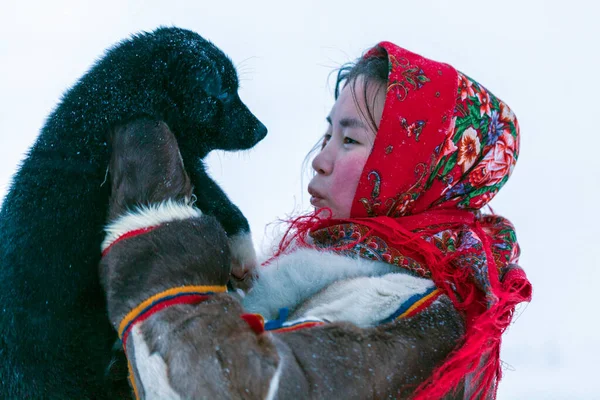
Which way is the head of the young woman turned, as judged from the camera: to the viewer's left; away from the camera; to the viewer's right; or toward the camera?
to the viewer's left

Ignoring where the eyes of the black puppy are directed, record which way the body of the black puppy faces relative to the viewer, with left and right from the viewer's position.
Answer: facing to the right of the viewer

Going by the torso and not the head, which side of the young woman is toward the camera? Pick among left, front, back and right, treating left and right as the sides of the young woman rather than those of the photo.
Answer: left
